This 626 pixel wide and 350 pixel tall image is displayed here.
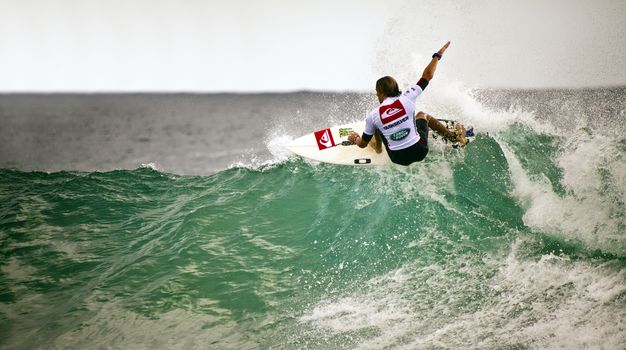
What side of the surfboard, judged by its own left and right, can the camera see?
left

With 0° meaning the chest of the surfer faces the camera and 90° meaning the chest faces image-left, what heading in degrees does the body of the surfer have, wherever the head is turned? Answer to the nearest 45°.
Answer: approximately 180°

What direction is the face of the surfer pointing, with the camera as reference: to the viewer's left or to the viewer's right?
to the viewer's left
